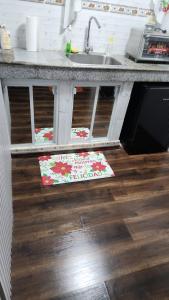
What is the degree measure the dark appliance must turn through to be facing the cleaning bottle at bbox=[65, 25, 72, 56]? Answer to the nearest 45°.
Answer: approximately 90° to its right

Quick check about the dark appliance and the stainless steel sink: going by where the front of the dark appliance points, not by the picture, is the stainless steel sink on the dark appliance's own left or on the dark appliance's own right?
on the dark appliance's own right

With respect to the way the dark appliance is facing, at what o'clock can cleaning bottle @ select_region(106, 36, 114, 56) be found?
The cleaning bottle is roughly at 4 o'clock from the dark appliance.

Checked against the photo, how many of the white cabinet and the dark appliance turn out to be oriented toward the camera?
2

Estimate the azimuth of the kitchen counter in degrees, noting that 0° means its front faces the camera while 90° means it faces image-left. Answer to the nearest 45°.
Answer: approximately 0°

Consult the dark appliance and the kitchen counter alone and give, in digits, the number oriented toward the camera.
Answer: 2
